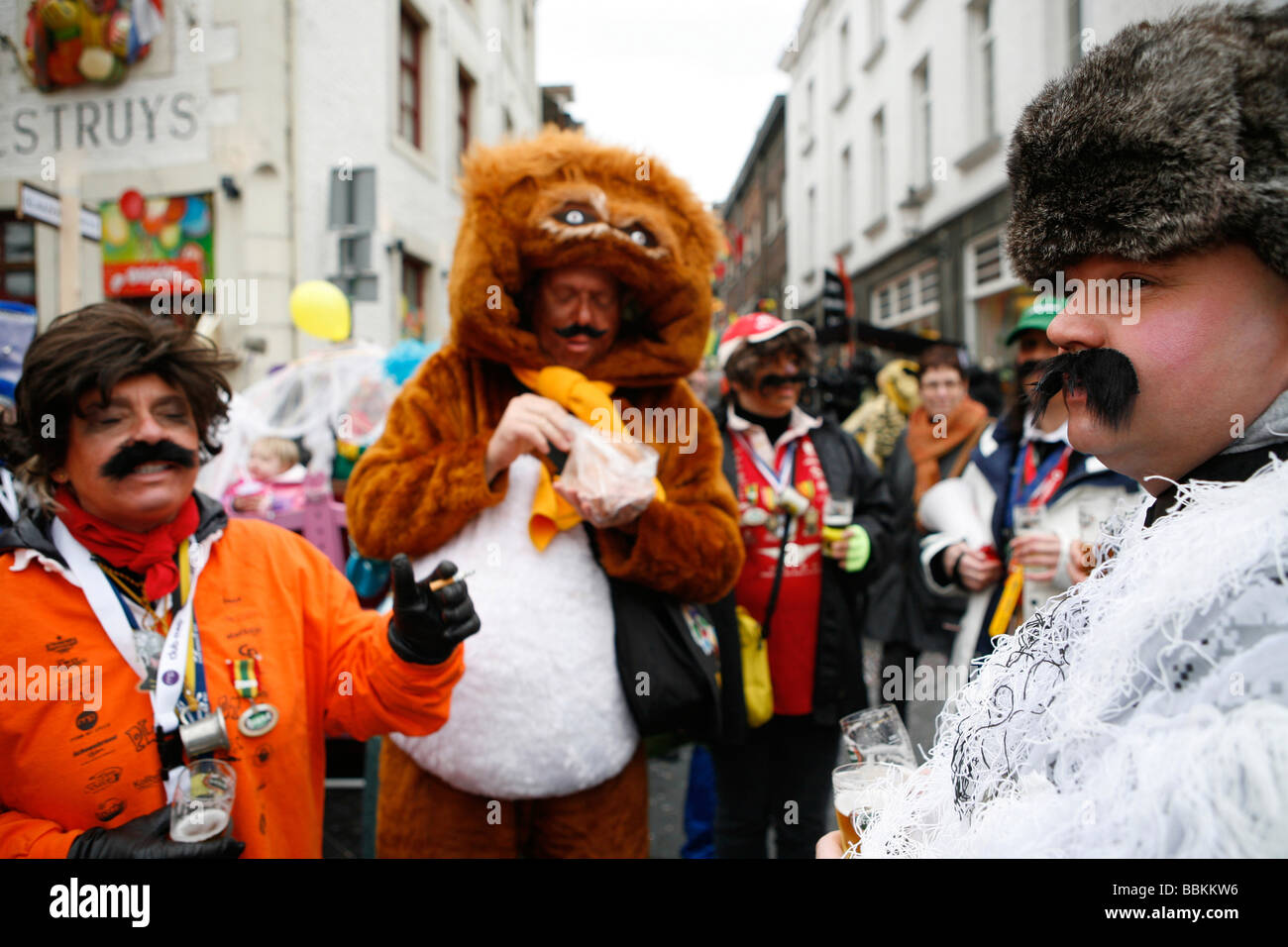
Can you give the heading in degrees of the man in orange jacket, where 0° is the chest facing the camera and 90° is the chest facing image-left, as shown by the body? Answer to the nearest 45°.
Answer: approximately 0°

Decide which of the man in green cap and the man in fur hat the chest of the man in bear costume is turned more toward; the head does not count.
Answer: the man in fur hat

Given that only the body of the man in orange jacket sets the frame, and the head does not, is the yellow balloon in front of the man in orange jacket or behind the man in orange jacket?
behind

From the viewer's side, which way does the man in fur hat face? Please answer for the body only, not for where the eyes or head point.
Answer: to the viewer's left

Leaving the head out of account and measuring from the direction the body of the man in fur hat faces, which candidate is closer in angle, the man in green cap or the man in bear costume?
the man in bear costume

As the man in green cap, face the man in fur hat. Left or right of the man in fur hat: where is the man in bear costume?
right

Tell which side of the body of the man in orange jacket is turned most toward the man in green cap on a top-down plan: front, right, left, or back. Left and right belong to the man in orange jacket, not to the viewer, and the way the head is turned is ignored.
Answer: left
